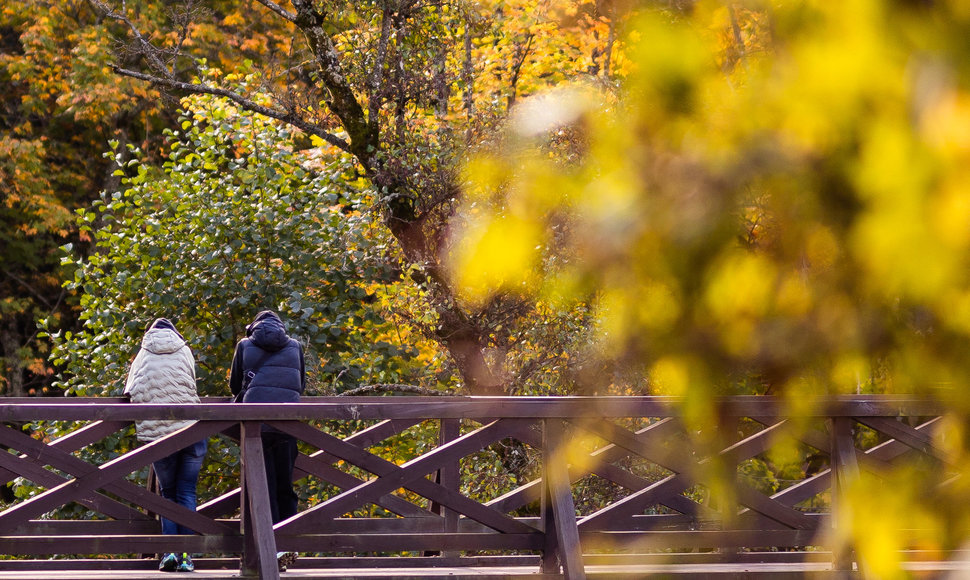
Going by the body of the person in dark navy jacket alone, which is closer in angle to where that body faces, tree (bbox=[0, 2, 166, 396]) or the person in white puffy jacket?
the tree

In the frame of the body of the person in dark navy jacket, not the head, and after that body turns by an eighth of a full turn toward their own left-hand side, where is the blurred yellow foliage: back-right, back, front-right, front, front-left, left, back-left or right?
back-left

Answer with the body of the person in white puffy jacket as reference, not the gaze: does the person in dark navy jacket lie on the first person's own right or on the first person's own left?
on the first person's own right

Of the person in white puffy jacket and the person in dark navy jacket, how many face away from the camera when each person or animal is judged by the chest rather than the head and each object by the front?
2

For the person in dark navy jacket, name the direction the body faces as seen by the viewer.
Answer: away from the camera

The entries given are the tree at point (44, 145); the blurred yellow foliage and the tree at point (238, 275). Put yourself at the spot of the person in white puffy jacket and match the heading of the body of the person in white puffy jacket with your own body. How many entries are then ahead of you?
2

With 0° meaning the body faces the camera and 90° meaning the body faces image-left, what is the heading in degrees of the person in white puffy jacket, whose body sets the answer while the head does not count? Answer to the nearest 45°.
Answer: approximately 180°
